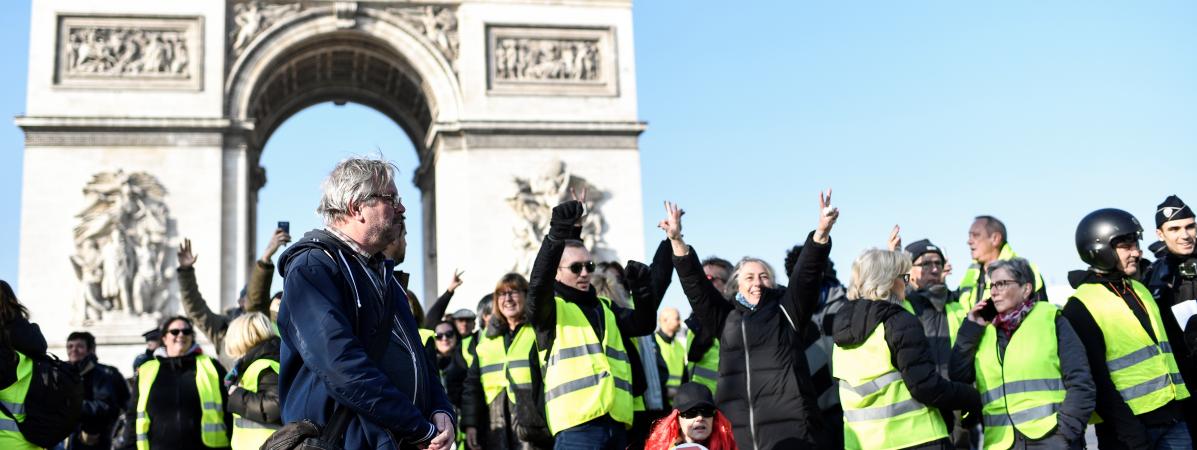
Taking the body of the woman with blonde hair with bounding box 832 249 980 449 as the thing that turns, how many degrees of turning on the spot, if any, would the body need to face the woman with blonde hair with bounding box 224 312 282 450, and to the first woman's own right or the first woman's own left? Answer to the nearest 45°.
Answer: approximately 135° to the first woman's own left

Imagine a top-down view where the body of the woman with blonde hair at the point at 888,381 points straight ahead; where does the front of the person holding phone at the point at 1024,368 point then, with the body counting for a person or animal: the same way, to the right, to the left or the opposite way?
the opposite way

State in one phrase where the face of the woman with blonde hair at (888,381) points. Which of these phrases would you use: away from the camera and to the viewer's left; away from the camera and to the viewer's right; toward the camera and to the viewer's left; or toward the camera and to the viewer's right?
away from the camera and to the viewer's right

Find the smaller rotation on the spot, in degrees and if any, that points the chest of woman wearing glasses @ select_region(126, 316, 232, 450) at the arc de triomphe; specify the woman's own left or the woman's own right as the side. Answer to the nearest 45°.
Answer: approximately 180°

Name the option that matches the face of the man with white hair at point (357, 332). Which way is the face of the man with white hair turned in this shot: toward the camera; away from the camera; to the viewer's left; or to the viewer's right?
to the viewer's right

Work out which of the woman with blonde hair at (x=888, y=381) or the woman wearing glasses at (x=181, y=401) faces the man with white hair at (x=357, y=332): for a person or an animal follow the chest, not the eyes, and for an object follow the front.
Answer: the woman wearing glasses

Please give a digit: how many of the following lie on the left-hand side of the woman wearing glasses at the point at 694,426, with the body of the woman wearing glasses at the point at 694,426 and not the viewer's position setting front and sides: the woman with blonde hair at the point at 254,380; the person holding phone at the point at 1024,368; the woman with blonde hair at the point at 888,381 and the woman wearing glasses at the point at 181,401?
2

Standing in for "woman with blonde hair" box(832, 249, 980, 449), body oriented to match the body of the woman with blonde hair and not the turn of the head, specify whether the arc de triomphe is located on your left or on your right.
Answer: on your left

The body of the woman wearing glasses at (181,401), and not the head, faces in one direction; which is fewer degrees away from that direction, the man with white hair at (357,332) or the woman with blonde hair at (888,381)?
the man with white hair

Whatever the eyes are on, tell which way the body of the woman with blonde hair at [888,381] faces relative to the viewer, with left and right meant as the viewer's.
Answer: facing away from the viewer and to the right of the viewer
